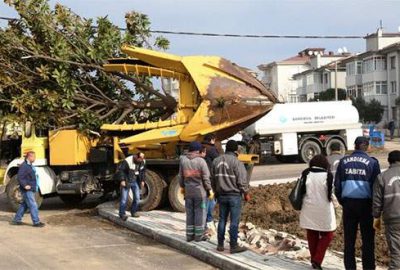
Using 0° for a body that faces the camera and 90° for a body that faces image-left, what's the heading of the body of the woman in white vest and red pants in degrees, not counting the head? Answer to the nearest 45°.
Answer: approximately 180°

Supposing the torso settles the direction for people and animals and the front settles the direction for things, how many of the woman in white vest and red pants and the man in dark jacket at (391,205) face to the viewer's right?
0

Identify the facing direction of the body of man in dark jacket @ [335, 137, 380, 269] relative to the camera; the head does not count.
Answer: away from the camera

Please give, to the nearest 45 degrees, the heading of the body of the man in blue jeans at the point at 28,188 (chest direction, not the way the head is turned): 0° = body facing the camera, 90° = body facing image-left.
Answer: approximately 270°

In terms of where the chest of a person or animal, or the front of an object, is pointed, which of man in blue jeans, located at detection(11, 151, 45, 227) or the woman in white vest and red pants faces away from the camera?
the woman in white vest and red pants

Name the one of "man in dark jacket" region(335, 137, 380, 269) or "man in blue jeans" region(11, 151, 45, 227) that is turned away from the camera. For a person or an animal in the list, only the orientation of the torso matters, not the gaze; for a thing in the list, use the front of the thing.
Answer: the man in dark jacket
